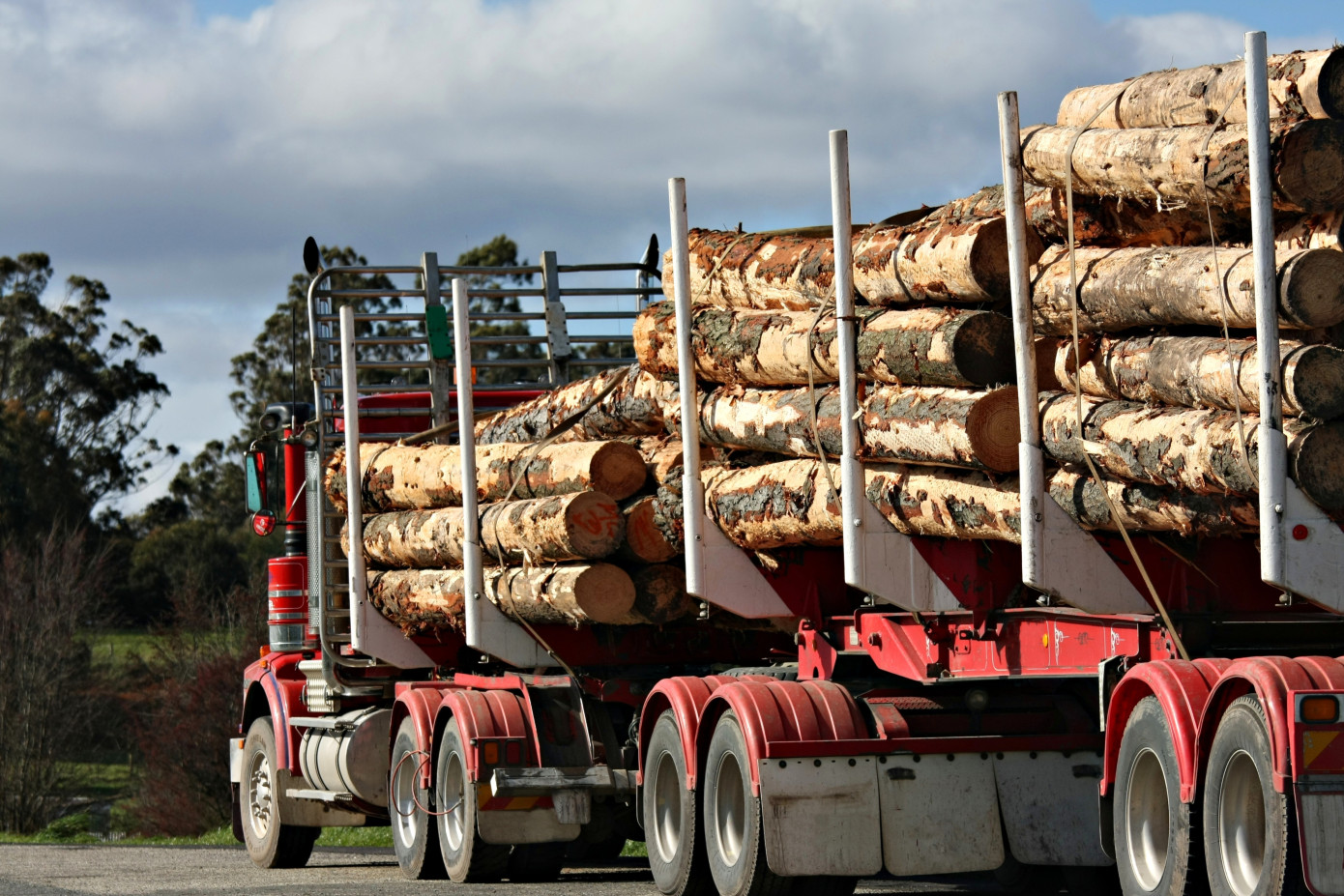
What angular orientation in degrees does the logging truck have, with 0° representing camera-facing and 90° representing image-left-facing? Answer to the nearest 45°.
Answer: approximately 135°
